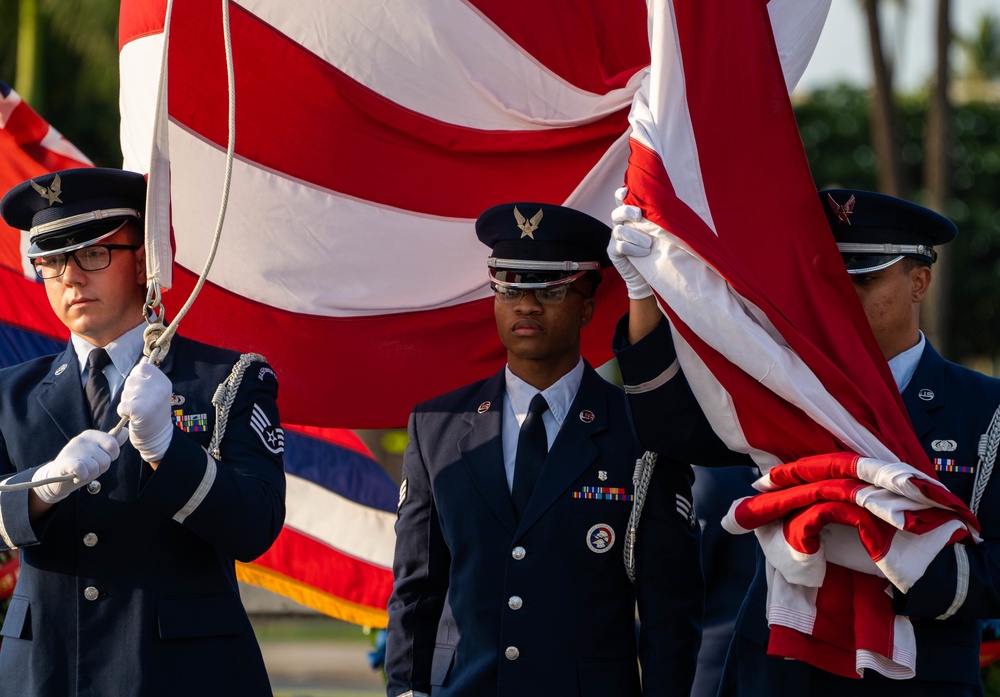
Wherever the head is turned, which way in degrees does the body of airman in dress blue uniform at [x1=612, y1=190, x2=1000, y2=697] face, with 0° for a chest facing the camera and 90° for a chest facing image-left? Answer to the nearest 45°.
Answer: approximately 45°

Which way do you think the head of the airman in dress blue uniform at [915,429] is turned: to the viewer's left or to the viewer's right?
to the viewer's left

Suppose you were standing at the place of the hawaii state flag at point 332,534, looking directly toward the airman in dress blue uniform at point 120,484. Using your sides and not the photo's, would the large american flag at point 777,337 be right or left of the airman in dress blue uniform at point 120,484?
left

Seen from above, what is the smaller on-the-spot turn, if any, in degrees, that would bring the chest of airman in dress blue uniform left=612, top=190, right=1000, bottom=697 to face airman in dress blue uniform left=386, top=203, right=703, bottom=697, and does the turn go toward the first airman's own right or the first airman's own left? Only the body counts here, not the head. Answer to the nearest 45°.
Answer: approximately 45° to the first airman's own right

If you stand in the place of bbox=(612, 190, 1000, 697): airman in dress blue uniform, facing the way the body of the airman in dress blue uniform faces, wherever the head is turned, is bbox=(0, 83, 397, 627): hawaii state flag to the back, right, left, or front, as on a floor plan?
right

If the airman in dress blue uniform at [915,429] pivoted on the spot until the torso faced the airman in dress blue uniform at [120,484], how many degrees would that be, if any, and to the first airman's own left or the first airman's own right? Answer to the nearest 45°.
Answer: approximately 45° to the first airman's own right
